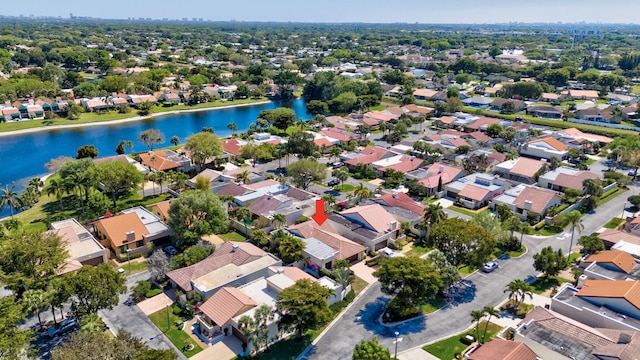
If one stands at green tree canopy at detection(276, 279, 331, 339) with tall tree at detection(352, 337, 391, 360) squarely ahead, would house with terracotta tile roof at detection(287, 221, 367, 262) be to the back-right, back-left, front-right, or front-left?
back-left

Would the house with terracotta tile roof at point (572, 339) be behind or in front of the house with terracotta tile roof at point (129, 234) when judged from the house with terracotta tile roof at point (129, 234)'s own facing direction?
in front

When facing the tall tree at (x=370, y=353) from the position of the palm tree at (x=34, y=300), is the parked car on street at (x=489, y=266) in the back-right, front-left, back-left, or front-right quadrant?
front-left

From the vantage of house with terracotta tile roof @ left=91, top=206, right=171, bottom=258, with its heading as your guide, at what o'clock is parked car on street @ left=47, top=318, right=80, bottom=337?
The parked car on street is roughly at 2 o'clock from the house with terracotta tile roof.

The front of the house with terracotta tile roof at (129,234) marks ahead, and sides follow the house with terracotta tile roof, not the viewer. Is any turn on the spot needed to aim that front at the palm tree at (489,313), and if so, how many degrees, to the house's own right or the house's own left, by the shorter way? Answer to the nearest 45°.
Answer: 0° — it already faces it

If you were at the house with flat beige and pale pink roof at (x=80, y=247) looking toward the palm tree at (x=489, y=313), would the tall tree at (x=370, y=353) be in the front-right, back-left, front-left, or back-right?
front-right

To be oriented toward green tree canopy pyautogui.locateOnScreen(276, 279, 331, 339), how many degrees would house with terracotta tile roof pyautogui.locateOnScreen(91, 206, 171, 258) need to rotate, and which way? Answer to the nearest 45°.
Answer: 0° — it already faces it

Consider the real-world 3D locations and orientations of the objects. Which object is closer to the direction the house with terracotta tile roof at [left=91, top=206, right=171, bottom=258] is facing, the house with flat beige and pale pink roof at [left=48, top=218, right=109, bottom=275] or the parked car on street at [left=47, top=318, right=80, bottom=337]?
the parked car on street

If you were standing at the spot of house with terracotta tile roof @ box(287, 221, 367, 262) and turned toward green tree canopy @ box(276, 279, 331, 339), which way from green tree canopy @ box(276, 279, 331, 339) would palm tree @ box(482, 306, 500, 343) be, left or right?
left

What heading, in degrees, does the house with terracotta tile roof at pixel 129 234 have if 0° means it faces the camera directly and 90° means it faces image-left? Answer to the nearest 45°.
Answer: approximately 315°

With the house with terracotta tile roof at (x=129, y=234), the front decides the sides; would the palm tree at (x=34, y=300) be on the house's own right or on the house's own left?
on the house's own right
